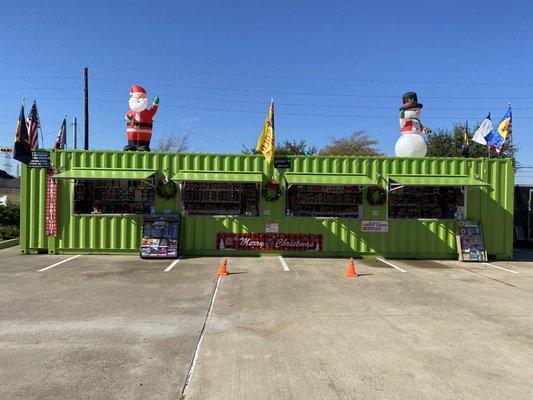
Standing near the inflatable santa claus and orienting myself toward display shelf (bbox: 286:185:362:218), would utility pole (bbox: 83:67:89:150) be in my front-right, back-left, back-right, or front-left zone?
back-left

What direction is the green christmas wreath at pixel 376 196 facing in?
toward the camera

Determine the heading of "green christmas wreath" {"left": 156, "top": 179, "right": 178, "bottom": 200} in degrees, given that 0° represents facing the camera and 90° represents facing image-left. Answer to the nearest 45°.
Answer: approximately 0°

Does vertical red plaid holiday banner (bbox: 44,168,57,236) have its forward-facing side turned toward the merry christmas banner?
no

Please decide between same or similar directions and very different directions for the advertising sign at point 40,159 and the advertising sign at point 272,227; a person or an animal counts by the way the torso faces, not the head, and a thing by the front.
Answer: same or similar directions

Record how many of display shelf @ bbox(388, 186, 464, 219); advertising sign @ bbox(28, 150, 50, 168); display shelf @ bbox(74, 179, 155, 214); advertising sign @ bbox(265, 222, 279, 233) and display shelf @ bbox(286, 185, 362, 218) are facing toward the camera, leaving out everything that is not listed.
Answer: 5

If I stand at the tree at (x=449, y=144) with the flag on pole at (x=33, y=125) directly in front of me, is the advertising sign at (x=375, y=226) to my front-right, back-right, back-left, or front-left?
front-left

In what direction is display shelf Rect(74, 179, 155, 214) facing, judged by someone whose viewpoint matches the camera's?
facing the viewer

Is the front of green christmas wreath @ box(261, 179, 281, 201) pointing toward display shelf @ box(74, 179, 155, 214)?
no

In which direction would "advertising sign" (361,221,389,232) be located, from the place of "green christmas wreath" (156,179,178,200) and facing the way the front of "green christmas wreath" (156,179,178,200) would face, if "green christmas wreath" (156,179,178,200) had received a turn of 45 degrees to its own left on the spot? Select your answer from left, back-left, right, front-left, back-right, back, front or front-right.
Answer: front-left

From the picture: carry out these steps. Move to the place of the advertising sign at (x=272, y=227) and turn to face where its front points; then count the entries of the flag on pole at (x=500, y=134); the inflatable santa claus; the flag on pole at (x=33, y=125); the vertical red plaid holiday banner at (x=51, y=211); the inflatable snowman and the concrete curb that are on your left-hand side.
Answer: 2

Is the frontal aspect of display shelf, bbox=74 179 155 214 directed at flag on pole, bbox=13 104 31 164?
no

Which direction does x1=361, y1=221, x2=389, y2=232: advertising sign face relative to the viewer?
toward the camera

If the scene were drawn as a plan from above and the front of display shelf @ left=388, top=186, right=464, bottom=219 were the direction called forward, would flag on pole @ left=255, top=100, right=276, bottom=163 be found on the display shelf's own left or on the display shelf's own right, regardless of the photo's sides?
on the display shelf's own right

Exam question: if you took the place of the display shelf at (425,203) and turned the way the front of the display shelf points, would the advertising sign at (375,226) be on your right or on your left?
on your right

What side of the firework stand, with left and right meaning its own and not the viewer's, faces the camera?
front

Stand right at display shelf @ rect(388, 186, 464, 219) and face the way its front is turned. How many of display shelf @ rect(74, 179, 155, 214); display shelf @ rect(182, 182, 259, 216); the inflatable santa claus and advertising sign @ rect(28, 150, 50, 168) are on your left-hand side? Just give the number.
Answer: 0

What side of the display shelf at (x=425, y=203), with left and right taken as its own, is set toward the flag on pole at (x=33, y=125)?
right

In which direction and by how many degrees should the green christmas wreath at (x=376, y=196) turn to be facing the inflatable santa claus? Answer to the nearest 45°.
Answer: approximately 90° to its right

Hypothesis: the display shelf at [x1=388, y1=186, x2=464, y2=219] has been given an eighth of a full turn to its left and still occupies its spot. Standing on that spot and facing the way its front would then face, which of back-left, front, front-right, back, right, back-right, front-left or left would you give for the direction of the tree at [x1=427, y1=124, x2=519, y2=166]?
back-left
